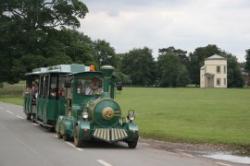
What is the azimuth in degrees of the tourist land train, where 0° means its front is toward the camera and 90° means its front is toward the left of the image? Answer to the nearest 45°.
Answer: approximately 315°
